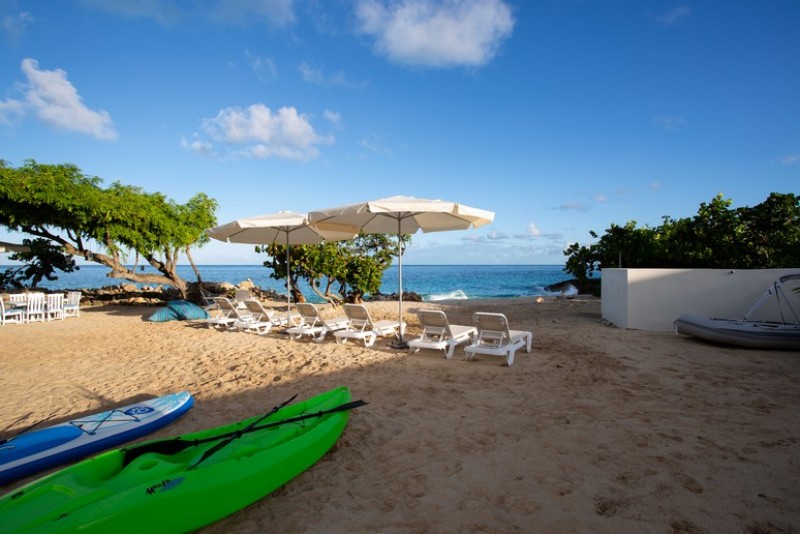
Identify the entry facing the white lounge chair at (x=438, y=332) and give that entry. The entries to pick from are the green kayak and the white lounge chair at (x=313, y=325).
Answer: the green kayak

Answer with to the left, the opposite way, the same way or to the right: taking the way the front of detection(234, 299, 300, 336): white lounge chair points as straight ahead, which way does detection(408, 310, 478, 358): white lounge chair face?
the same way

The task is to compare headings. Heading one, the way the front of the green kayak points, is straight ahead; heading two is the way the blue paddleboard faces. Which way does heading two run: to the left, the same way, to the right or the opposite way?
the same way

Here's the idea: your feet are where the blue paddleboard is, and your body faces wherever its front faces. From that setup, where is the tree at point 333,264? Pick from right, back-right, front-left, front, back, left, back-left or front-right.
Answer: front

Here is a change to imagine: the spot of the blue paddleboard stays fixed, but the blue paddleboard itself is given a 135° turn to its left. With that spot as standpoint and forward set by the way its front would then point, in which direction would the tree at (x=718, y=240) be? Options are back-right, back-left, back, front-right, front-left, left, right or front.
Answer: back

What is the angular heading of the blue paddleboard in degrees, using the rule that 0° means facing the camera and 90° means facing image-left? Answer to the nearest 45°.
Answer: approximately 225°

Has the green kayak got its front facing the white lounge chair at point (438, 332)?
yes

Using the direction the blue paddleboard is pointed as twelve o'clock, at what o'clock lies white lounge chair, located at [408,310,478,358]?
The white lounge chair is roughly at 1 o'clock from the blue paddleboard.

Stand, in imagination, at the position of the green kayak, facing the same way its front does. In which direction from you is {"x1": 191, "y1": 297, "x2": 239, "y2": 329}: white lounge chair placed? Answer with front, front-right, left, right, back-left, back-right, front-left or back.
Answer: front-left
